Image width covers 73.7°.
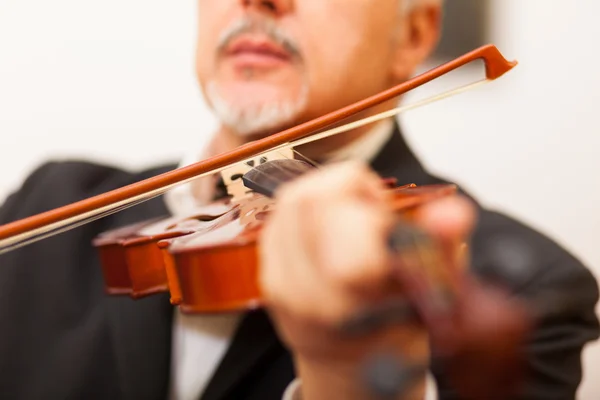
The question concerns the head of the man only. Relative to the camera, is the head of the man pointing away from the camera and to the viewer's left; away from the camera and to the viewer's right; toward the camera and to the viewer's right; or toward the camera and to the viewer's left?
toward the camera and to the viewer's left

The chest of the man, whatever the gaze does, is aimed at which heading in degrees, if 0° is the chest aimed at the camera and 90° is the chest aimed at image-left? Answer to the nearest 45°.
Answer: approximately 45°
